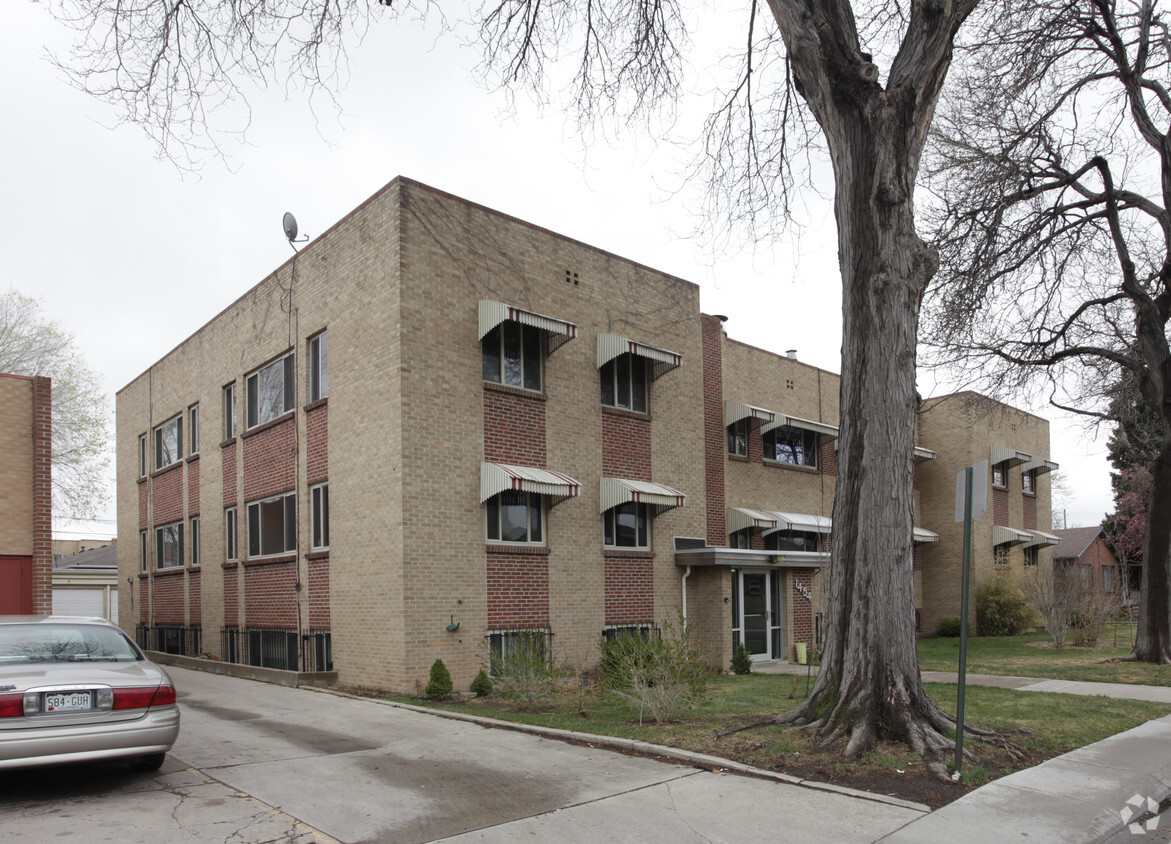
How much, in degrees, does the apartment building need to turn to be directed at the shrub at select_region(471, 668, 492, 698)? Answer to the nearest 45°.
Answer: approximately 45° to its right

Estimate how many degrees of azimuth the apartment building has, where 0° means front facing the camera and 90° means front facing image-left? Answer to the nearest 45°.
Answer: approximately 315°

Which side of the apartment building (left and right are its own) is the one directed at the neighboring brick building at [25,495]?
right

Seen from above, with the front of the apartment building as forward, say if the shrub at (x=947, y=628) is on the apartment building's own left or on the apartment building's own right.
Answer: on the apartment building's own left
